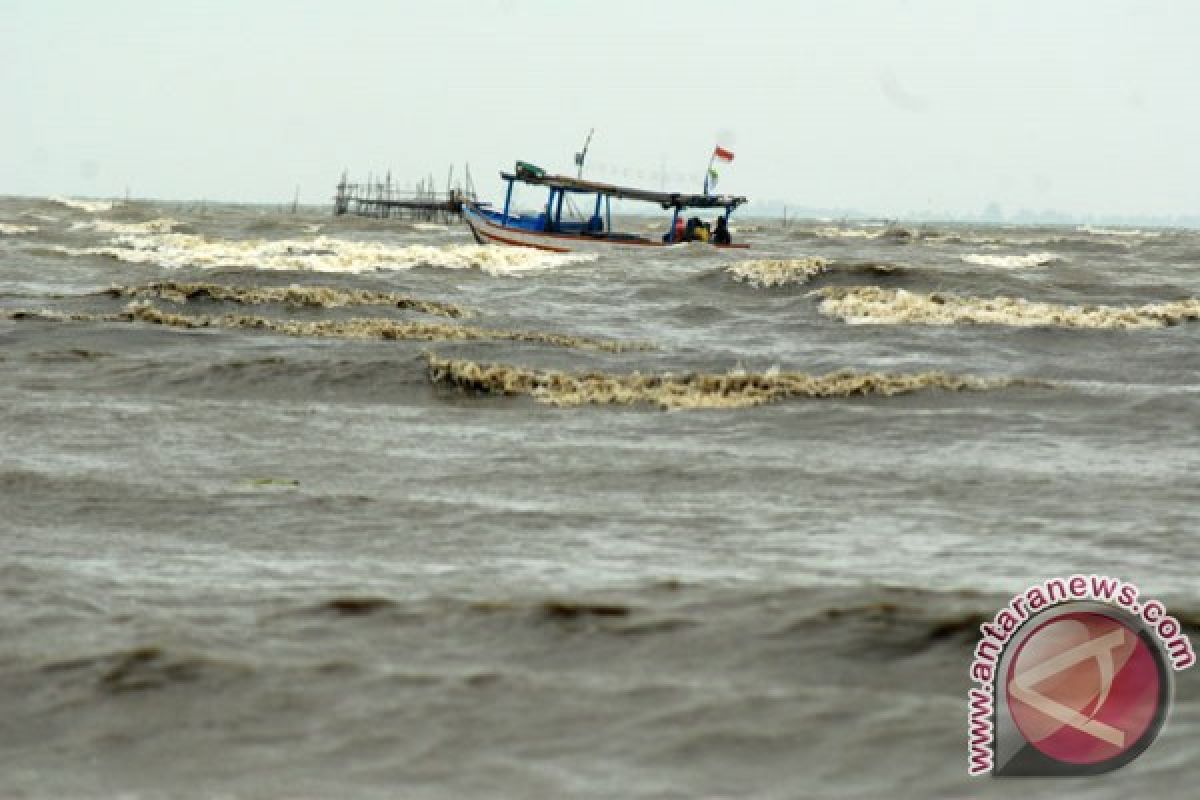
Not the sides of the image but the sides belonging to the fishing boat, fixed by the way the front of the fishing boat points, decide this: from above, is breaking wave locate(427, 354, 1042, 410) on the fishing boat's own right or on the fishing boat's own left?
on the fishing boat's own left

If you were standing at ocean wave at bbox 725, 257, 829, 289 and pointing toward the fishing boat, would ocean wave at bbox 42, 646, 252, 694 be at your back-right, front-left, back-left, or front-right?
back-left

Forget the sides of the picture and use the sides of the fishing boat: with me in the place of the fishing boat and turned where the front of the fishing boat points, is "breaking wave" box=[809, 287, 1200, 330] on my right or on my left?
on my left

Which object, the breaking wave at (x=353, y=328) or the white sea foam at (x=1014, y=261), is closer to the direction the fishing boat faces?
the breaking wave

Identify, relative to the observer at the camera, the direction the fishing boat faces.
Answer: facing to the left of the viewer

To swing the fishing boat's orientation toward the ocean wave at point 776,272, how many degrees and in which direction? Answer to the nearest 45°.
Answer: approximately 90° to its left

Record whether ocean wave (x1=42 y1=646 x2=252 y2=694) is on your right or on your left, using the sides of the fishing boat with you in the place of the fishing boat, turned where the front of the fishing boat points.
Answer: on your left
